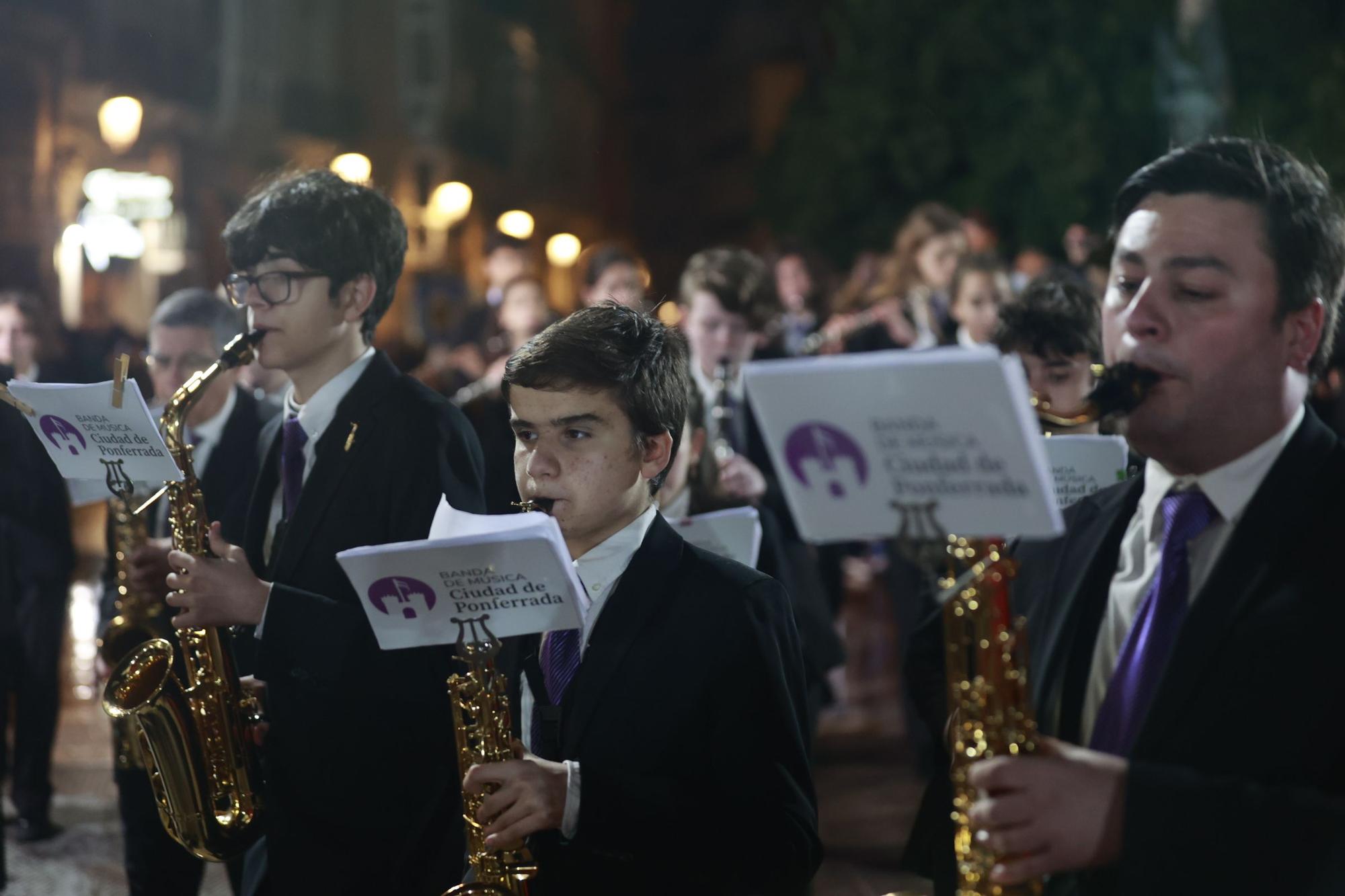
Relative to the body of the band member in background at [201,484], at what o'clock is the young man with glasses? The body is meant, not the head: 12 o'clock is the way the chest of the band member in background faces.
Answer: The young man with glasses is roughly at 10 o'clock from the band member in background.

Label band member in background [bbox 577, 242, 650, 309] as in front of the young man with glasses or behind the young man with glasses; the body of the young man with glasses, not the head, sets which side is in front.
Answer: behind

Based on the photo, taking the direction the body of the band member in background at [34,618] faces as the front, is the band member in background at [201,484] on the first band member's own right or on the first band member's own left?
on the first band member's own left

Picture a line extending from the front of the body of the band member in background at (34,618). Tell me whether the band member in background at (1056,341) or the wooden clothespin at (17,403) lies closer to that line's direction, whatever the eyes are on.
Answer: the wooden clothespin

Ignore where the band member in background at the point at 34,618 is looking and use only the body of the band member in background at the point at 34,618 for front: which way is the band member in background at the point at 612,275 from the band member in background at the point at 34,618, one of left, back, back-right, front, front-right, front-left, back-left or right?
back-left

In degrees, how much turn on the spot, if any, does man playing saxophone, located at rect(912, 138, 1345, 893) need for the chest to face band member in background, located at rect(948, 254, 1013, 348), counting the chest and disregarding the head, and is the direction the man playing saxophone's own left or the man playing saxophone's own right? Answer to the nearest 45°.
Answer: approximately 135° to the man playing saxophone's own right

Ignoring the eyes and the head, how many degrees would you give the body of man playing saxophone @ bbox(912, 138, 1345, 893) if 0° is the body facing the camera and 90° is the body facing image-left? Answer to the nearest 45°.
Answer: approximately 45°

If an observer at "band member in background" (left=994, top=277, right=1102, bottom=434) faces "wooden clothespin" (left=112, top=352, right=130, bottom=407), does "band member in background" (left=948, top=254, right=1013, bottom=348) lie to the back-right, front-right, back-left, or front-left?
back-right

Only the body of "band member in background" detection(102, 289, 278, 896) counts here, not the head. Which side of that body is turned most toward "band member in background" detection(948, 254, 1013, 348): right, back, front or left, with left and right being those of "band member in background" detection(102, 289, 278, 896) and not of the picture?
back

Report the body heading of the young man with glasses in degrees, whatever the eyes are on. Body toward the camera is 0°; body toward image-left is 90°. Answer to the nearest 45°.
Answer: approximately 45°

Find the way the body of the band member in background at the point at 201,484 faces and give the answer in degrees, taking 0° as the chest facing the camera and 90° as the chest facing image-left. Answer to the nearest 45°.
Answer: approximately 45°
